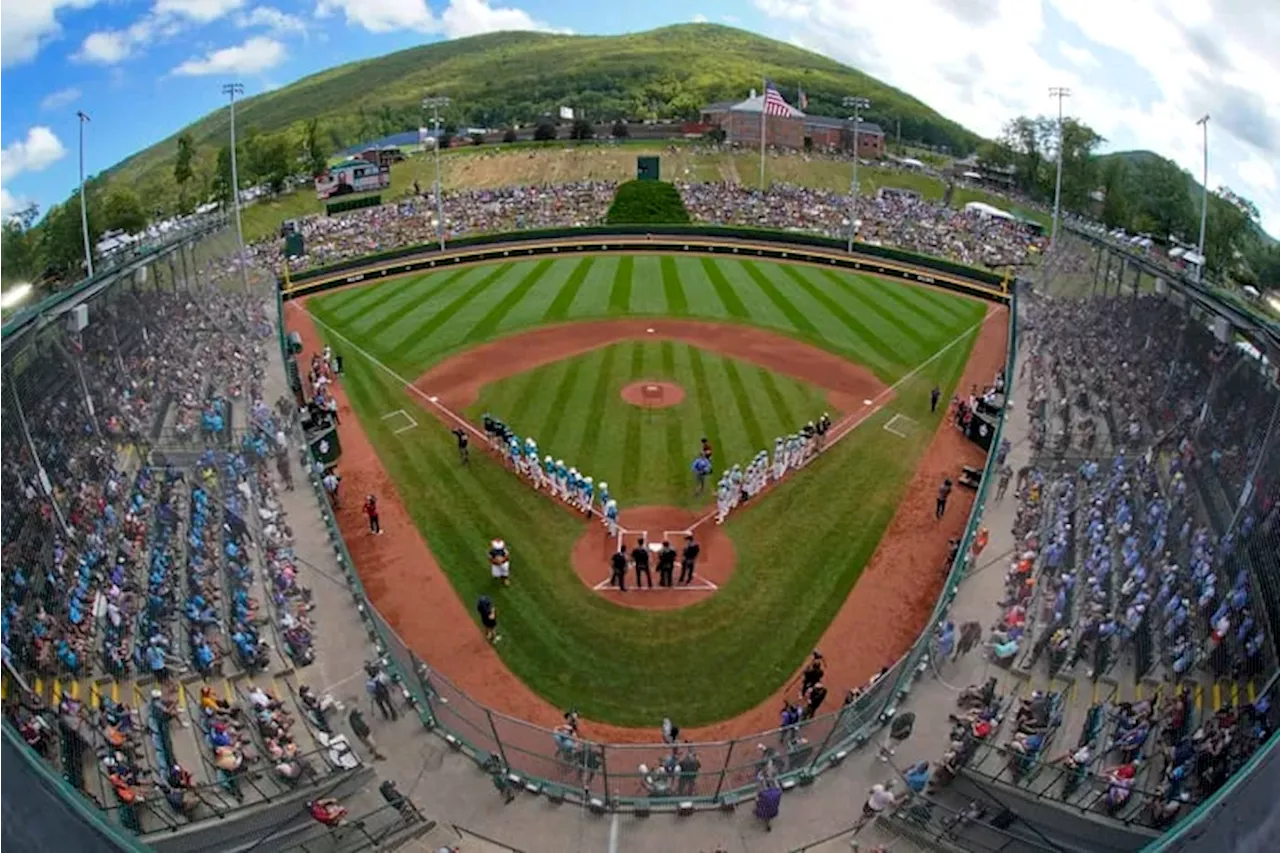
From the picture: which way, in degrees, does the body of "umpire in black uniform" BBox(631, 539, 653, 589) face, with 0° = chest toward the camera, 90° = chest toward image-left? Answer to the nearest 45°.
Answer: approximately 180°
